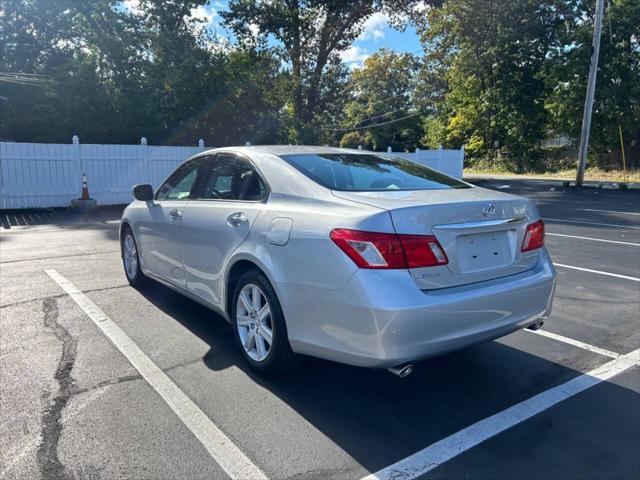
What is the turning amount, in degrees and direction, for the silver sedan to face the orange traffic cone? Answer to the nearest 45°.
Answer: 0° — it already faces it

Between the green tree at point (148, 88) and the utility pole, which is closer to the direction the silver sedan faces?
the green tree

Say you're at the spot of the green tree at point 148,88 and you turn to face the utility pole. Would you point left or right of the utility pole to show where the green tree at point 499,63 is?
left

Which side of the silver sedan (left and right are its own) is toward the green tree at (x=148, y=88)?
front

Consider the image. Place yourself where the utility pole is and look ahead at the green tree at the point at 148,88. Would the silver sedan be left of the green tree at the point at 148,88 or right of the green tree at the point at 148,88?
left

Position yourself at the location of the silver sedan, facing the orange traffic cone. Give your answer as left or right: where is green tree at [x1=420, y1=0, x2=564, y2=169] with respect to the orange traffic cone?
right

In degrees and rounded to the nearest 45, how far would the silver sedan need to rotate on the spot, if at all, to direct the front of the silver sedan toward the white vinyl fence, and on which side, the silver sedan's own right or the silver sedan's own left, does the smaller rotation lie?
0° — it already faces it

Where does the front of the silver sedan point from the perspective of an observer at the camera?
facing away from the viewer and to the left of the viewer

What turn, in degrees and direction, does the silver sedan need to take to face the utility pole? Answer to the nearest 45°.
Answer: approximately 90° to its right

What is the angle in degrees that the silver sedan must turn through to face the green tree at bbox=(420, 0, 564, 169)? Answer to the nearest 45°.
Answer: approximately 45° to its right

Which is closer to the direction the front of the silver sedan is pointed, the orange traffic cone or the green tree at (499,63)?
the orange traffic cone
